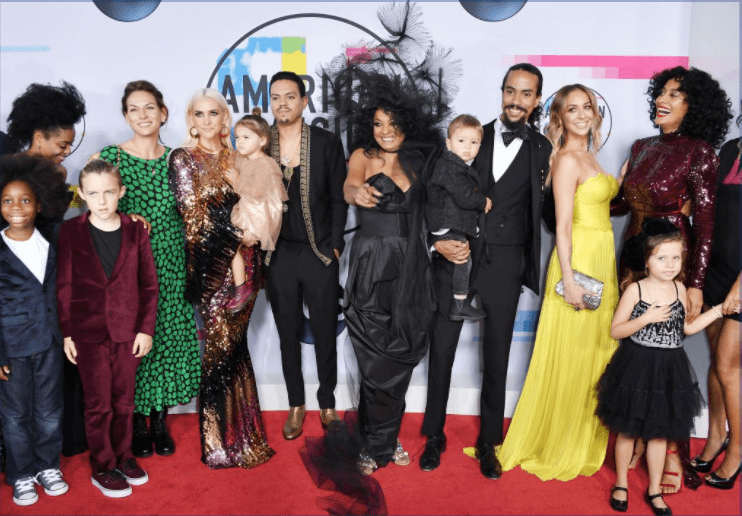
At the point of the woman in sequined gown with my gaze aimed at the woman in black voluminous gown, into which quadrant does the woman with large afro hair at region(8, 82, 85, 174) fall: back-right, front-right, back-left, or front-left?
back-left

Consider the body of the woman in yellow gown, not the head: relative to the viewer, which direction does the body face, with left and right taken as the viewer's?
facing the viewer and to the right of the viewer

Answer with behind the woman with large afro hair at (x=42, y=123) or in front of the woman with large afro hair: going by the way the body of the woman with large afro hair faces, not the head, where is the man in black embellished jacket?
in front

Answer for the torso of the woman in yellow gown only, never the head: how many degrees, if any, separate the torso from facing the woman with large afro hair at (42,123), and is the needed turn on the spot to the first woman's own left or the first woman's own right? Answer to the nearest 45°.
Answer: approximately 135° to the first woman's own right

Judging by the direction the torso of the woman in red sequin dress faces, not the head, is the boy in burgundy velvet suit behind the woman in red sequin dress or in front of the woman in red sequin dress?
in front

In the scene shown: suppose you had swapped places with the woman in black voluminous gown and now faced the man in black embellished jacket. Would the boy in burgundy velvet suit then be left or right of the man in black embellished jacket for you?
left

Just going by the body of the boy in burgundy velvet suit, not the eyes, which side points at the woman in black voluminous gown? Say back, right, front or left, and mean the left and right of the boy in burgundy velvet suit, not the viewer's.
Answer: left

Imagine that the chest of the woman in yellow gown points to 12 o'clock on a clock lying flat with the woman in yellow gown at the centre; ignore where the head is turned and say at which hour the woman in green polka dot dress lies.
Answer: The woman in green polka dot dress is roughly at 4 o'clock from the woman in yellow gown.
